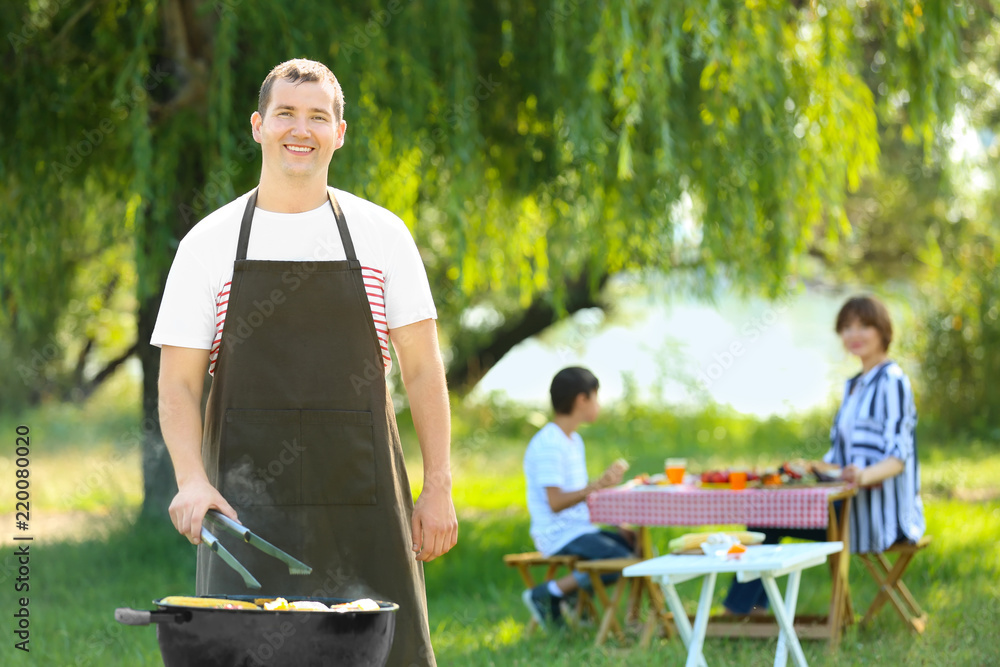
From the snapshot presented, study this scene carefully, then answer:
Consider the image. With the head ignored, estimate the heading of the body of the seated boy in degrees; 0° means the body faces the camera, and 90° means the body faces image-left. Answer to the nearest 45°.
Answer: approximately 270°

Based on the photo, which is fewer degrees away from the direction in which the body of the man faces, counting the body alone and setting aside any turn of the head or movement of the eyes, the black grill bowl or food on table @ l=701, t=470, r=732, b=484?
the black grill bowl

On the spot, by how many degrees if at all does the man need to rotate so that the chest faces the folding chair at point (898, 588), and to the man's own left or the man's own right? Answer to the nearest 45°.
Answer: approximately 135° to the man's own left

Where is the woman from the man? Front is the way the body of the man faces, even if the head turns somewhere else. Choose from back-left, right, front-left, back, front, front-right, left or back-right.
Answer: back-left

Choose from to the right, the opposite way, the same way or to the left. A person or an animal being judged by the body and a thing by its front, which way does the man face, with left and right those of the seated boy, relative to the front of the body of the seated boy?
to the right

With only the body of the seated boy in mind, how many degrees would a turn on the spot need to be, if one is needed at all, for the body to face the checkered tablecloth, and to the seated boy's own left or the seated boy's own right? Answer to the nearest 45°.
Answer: approximately 45° to the seated boy's own right

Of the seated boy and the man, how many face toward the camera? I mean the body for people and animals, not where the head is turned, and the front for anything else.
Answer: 1

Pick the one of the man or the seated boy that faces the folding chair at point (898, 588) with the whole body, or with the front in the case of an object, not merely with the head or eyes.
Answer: the seated boy

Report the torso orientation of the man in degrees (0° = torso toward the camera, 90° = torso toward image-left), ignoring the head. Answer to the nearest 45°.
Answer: approximately 0°

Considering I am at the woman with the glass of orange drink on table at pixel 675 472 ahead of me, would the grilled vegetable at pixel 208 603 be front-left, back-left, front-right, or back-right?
front-left

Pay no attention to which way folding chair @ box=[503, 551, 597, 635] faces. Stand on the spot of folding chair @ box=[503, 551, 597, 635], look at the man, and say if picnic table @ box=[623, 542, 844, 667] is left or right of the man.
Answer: left

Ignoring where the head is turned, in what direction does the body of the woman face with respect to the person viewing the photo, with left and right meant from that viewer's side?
facing the viewer and to the left of the viewer

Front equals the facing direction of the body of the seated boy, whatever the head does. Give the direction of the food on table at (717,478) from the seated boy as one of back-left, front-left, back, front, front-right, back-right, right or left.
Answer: front

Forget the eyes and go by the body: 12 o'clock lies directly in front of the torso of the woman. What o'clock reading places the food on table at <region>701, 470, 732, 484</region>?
The food on table is roughly at 1 o'clock from the woman.

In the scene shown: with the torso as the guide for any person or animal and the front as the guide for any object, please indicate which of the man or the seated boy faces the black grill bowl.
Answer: the man
